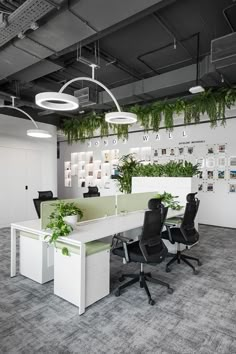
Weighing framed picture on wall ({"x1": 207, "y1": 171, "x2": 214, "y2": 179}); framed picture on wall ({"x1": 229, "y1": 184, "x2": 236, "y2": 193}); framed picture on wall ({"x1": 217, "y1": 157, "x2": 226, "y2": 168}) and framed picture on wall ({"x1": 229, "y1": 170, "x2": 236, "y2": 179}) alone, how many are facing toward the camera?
4

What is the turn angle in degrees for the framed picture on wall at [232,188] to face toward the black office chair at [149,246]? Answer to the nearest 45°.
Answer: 0° — it already faces it

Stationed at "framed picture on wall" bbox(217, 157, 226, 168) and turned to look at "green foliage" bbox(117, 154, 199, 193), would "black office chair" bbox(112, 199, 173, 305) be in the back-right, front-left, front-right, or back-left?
front-left

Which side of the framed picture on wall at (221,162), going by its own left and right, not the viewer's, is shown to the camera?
front

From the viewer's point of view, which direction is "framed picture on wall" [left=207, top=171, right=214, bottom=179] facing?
toward the camera

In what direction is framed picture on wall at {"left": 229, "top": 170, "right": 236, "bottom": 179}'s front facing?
toward the camera

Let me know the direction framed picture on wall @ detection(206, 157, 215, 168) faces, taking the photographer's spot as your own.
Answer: facing the viewer

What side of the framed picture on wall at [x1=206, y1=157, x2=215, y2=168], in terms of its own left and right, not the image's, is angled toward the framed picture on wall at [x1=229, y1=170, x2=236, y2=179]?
left
